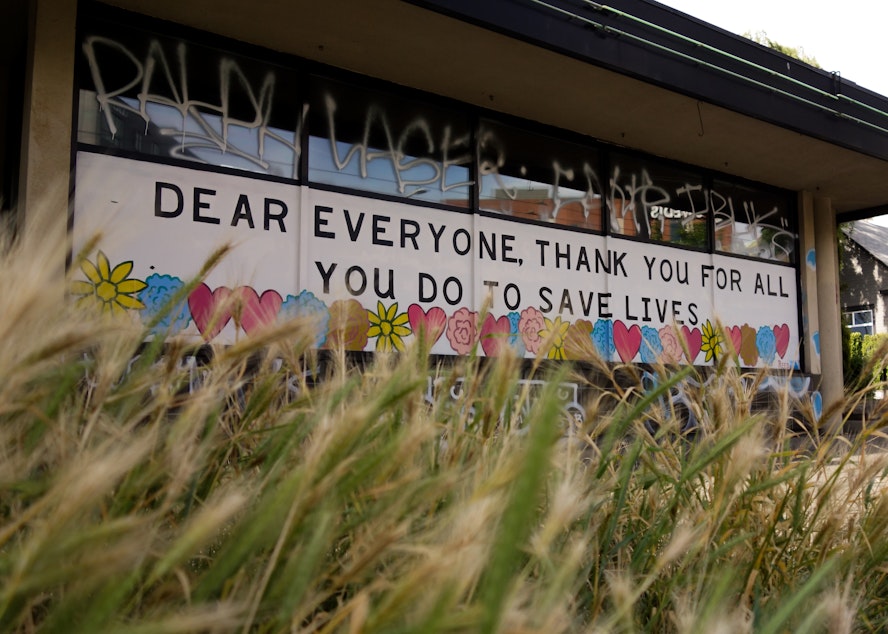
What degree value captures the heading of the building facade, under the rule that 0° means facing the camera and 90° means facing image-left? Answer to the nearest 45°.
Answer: approximately 315°

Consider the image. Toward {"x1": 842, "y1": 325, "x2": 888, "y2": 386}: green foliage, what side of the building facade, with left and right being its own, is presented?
left
